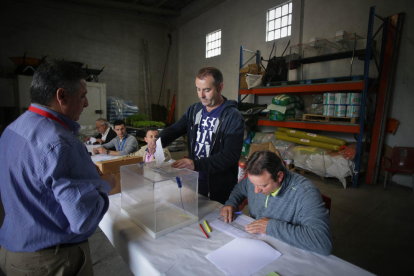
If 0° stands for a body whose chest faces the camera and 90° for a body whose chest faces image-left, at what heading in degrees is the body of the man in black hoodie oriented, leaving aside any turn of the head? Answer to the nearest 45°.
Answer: approximately 45°

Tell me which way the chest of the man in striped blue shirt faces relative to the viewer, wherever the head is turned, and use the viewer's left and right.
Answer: facing away from the viewer and to the right of the viewer

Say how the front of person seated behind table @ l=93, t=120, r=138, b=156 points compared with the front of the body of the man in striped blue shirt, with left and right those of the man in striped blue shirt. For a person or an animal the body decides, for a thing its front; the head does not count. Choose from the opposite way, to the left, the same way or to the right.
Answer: the opposite way

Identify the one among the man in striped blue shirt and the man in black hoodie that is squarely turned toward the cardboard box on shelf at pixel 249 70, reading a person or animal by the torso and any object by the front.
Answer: the man in striped blue shirt

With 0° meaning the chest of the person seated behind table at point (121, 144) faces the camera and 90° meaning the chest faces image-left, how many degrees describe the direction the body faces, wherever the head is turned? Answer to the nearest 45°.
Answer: approximately 45°

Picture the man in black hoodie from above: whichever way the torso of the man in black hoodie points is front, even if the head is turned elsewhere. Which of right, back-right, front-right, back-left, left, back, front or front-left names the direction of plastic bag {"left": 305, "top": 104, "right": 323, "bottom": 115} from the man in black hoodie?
back
